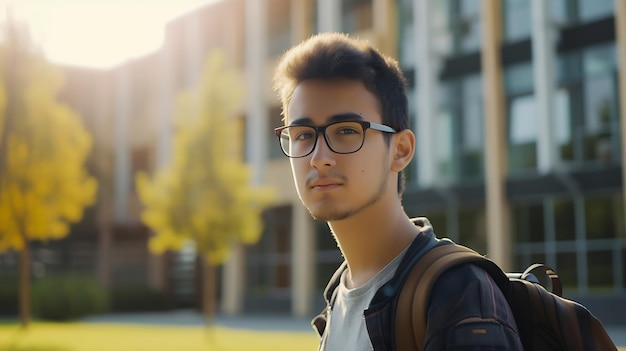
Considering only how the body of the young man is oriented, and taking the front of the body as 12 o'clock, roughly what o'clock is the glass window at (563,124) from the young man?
The glass window is roughly at 5 o'clock from the young man.

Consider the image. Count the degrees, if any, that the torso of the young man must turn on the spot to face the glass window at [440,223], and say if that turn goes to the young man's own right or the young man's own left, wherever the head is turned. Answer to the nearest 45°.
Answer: approximately 135° to the young man's own right

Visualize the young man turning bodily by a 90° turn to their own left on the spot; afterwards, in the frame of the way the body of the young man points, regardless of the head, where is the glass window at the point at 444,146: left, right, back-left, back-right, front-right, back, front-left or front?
back-left

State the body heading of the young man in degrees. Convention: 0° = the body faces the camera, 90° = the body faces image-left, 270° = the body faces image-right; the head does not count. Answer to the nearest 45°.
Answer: approximately 45°

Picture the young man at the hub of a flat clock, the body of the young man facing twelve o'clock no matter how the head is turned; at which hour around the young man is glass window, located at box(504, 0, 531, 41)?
The glass window is roughly at 5 o'clock from the young man.

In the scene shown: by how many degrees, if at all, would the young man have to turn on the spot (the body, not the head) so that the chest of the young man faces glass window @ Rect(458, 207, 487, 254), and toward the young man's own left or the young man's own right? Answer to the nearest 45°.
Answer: approximately 135° to the young man's own right

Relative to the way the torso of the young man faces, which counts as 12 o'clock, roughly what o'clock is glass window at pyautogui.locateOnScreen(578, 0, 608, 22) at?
The glass window is roughly at 5 o'clock from the young man.

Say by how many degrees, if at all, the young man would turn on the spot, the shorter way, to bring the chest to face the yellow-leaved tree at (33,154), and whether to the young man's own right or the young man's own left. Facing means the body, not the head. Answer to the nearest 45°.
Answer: approximately 90° to the young man's own right

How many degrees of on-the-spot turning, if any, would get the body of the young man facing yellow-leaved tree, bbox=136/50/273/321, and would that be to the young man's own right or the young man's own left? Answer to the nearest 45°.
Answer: approximately 135° to the young man's own right
